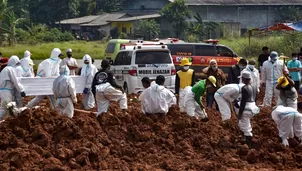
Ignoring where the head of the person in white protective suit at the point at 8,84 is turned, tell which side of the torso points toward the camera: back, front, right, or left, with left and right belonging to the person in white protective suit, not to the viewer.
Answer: right
